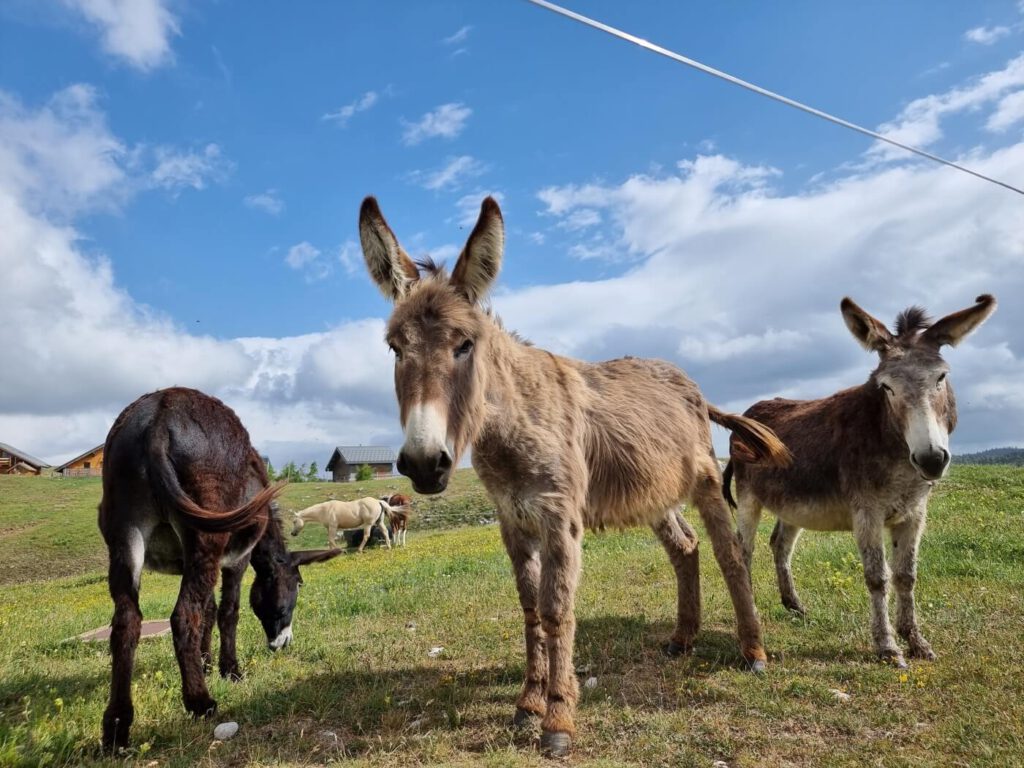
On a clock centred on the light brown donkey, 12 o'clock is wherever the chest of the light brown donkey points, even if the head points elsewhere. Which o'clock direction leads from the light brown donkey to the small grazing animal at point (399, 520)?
The small grazing animal is roughly at 4 o'clock from the light brown donkey.

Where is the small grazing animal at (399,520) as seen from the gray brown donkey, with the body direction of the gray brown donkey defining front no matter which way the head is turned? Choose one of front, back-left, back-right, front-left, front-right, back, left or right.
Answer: back

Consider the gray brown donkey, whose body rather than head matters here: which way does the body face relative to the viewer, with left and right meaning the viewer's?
facing the viewer and to the right of the viewer

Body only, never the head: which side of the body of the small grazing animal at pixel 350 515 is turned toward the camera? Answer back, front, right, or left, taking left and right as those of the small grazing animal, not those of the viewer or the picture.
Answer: left

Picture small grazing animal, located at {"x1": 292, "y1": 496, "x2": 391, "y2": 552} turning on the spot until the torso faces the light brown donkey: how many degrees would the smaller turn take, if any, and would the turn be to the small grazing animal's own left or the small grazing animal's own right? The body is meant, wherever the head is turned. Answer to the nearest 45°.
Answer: approximately 90° to the small grazing animal's own left

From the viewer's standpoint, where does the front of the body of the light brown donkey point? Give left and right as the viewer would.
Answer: facing the viewer and to the left of the viewer

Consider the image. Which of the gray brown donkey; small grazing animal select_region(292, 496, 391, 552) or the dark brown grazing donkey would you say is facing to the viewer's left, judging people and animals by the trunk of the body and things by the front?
the small grazing animal

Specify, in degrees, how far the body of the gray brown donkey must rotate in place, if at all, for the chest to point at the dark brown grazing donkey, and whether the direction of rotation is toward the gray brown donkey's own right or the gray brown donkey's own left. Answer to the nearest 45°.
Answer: approximately 90° to the gray brown donkey's own right

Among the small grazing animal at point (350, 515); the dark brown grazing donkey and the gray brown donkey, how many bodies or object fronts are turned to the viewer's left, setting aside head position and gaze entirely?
1

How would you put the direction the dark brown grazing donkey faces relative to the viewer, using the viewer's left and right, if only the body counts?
facing away from the viewer and to the right of the viewer

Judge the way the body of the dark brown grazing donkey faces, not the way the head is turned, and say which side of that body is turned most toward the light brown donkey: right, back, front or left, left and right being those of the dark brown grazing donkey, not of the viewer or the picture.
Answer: right

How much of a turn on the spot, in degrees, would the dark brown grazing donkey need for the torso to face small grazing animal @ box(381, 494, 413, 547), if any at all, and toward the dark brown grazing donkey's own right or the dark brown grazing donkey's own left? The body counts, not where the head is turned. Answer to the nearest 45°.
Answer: approximately 45° to the dark brown grazing donkey's own left

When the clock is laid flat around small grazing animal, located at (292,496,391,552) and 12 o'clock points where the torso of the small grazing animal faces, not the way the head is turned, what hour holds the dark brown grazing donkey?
The dark brown grazing donkey is roughly at 9 o'clock from the small grazing animal.
